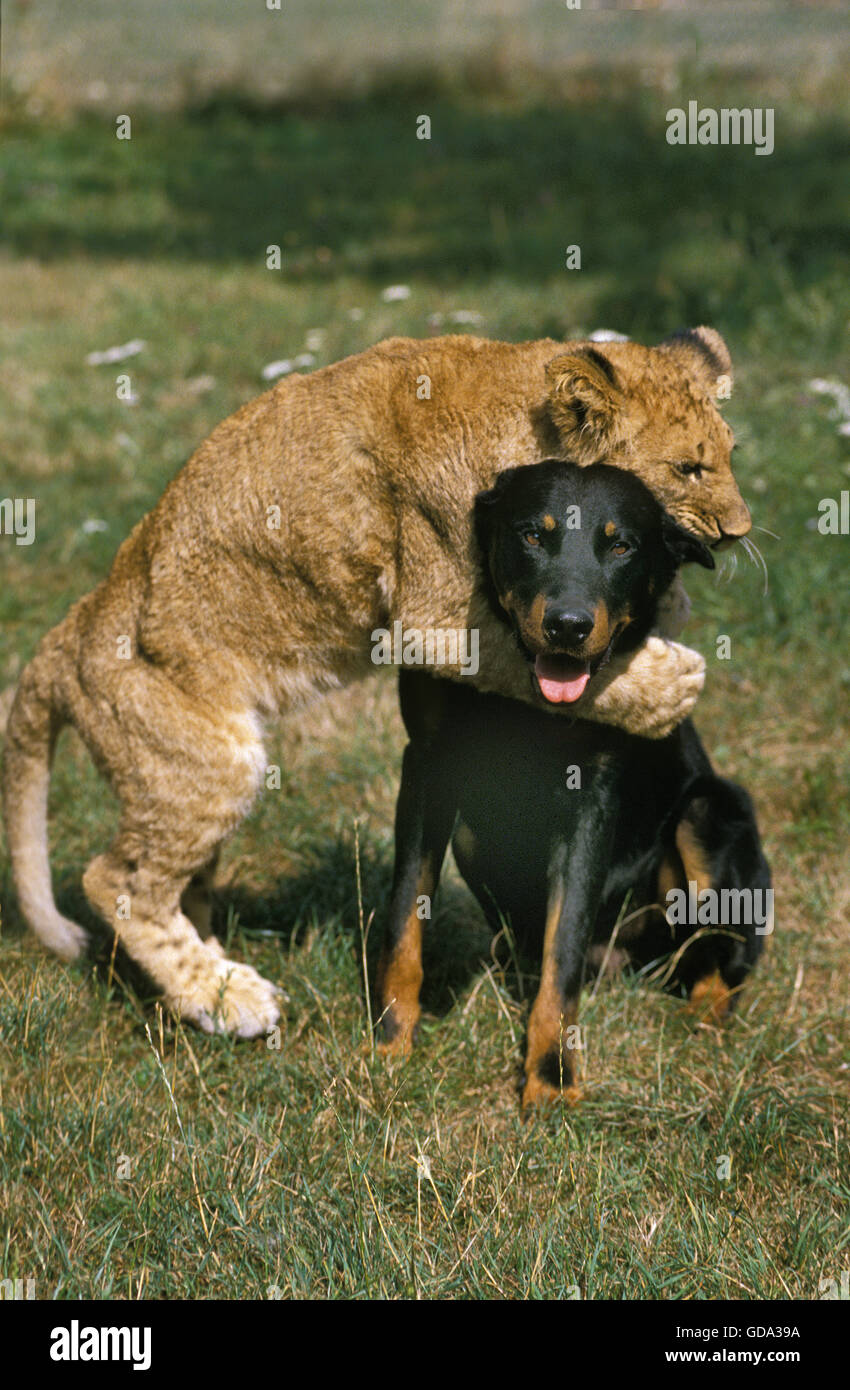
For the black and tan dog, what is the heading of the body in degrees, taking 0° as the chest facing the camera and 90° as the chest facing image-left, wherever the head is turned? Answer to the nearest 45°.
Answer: approximately 45°

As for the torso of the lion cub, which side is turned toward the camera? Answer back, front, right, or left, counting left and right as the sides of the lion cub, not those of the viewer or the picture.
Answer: right

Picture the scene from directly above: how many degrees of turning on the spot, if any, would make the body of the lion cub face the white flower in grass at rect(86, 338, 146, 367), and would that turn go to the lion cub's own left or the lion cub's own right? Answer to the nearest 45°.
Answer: approximately 90° to the lion cub's own left

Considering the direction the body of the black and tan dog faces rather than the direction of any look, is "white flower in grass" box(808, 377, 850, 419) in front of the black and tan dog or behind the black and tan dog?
behind

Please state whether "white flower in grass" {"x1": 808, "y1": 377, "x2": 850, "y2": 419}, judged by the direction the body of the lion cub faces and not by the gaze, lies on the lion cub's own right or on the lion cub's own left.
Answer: on the lion cub's own left
